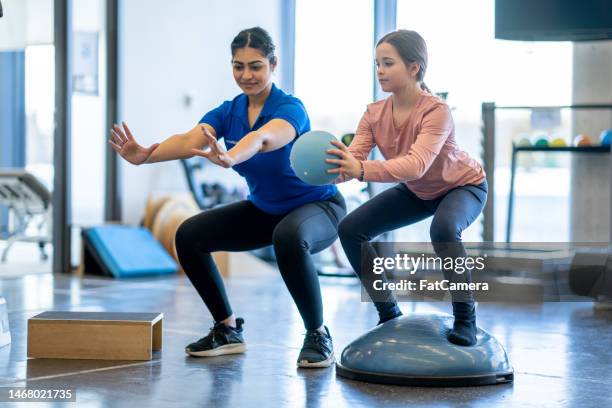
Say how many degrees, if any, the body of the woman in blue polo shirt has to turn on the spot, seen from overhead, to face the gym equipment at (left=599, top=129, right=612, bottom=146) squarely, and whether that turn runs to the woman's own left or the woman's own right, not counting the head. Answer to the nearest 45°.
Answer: approximately 180°

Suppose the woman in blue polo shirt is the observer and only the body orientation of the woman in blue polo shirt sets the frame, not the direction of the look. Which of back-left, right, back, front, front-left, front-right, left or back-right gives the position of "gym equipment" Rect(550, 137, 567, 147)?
back

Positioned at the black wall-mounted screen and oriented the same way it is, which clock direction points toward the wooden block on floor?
The wooden block on floor is roughly at 1 o'clock from the black wall-mounted screen.

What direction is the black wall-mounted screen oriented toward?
toward the camera

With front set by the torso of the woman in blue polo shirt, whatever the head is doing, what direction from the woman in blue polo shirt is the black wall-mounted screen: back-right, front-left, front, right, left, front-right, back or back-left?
back

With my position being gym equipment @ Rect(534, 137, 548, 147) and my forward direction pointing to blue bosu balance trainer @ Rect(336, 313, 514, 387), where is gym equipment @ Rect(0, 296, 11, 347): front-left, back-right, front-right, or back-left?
front-right

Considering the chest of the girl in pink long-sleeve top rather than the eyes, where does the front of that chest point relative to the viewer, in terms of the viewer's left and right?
facing the viewer and to the left of the viewer

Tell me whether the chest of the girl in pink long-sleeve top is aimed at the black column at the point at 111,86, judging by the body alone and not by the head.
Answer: no

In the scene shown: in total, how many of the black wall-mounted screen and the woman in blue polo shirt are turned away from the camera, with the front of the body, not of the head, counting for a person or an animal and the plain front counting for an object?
0

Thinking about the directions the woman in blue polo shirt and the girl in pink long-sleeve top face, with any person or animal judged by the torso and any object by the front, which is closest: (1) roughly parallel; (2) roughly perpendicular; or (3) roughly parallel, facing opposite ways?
roughly parallel

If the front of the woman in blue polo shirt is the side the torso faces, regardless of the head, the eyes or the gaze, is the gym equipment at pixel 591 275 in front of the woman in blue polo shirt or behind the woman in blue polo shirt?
behind

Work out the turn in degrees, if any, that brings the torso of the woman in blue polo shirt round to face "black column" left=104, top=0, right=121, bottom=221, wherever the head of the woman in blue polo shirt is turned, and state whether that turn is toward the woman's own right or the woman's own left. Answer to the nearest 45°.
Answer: approximately 135° to the woman's own right

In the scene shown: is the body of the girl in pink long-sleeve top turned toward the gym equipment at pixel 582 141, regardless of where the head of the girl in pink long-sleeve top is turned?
no

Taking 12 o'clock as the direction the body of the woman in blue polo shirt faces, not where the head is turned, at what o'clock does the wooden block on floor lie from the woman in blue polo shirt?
The wooden block on floor is roughly at 2 o'clock from the woman in blue polo shirt.

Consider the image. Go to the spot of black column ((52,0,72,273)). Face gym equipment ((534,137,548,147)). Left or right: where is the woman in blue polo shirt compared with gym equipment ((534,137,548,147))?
right

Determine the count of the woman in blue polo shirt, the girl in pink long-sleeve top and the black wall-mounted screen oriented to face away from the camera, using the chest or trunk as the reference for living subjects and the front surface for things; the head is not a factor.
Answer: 0
